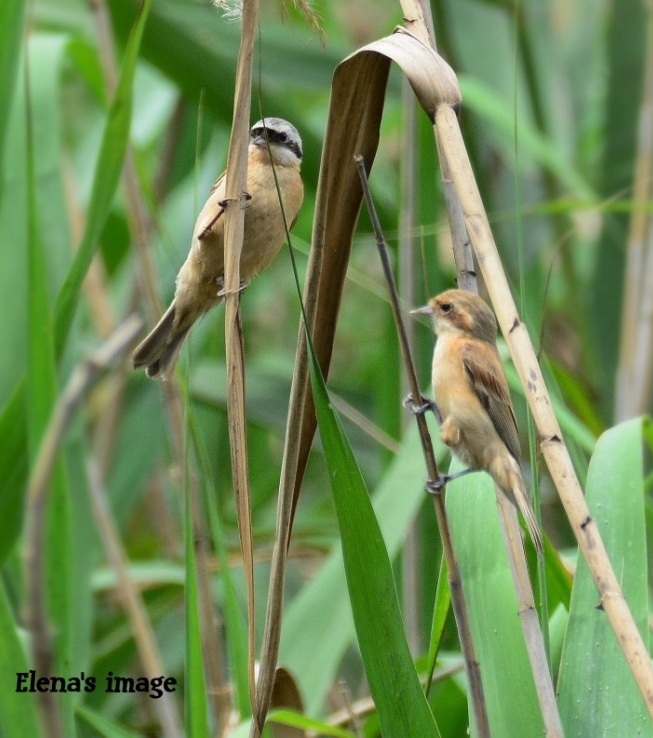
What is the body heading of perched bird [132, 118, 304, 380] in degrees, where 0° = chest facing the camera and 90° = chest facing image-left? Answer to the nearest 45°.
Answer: approximately 315°

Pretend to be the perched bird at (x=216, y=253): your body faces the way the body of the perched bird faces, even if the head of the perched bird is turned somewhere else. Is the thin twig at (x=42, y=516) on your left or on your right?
on your right
